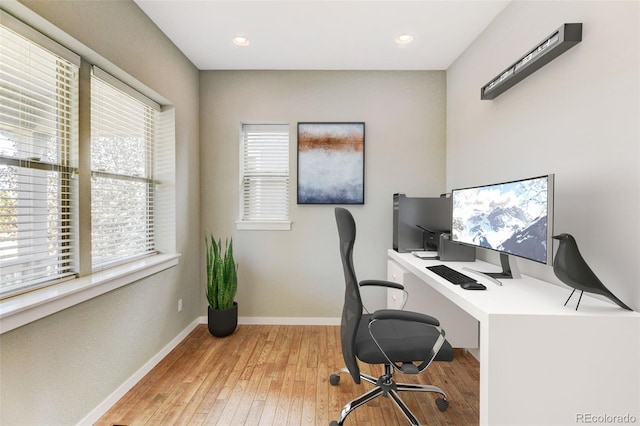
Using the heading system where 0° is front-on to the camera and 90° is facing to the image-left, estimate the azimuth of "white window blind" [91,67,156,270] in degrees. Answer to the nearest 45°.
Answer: approximately 315°

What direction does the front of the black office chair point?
to the viewer's right

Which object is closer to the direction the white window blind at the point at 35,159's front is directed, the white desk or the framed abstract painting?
the white desk

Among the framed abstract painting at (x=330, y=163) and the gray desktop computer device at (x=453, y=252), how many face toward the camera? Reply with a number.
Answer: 1

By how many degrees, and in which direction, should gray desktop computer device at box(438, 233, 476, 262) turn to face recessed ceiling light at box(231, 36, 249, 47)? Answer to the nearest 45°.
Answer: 0° — it already faces it

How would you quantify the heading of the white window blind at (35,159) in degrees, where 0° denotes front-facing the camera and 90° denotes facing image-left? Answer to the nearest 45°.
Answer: approximately 315°

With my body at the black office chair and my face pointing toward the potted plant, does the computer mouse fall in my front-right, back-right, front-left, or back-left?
back-right

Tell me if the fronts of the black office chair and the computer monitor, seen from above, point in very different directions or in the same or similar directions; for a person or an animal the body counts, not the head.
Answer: very different directions

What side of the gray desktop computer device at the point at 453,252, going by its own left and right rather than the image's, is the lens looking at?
left

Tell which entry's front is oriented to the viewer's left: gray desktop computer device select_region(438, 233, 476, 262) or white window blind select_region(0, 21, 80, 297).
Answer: the gray desktop computer device

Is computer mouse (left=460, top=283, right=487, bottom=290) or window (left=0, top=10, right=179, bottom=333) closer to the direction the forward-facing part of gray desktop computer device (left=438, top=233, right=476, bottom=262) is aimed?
the window

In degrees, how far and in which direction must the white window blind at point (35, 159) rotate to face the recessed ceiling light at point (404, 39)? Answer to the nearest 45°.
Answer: approximately 45° to its left

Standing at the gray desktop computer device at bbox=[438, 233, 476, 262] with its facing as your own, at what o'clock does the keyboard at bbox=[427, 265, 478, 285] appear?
The keyboard is roughly at 9 o'clock from the gray desktop computer device.

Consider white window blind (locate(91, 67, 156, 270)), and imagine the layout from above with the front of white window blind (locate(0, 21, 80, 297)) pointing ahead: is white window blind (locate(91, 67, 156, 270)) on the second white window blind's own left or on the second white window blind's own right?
on the second white window blind's own left

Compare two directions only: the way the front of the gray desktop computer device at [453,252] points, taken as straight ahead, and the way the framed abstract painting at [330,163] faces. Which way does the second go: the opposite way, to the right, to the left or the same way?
to the left
